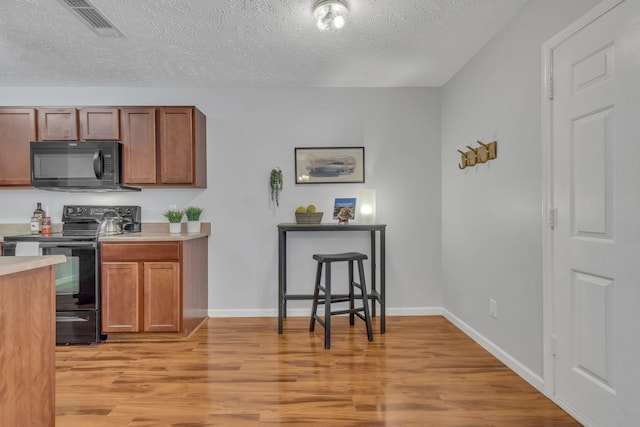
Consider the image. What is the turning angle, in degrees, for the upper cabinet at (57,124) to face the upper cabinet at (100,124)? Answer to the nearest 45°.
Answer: approximately 45° to its left

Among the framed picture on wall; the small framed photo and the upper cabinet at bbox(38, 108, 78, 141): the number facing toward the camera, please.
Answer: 3

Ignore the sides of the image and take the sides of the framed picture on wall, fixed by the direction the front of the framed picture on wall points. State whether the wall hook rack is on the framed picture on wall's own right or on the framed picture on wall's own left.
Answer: on the framed picture on wall's own left

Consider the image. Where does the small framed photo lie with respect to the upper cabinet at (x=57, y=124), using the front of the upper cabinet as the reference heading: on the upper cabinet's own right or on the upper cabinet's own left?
on the upper cabinet's own left

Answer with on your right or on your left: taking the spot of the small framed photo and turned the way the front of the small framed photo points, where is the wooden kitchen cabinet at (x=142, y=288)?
on your right

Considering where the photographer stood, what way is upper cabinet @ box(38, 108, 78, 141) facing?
facing the viewer

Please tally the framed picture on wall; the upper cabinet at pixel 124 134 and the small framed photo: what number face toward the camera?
3

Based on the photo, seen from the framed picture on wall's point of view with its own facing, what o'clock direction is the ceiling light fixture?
The ceiling light fixture is roughly at 12 o'clock from the framed picture on wall.

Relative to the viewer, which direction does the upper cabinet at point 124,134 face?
toward the camera

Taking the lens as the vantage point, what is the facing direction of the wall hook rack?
facing the viewer and to the left of the viewer

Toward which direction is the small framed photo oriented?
toward the camera
